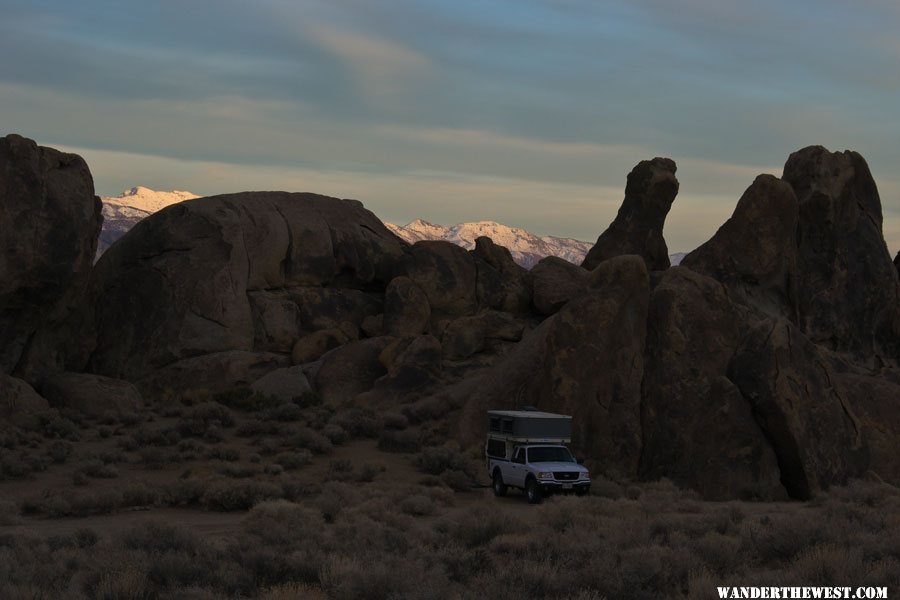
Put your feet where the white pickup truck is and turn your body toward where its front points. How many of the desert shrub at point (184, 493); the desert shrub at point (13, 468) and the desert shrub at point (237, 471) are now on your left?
0

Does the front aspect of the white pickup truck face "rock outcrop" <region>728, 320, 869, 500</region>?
no

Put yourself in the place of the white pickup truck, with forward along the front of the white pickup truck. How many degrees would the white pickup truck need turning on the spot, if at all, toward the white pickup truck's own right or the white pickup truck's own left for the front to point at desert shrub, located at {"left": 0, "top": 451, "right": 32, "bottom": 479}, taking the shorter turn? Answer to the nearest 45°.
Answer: approximately 135° to the white pickup truck's own right

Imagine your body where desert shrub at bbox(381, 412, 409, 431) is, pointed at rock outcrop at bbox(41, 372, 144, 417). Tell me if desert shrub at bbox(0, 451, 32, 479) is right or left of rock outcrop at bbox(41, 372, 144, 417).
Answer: left

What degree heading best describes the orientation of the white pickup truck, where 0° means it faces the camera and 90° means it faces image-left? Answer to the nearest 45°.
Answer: approximately 315°

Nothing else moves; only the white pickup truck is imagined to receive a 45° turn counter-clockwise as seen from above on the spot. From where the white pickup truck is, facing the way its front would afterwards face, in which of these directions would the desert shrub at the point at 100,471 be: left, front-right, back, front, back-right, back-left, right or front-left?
back

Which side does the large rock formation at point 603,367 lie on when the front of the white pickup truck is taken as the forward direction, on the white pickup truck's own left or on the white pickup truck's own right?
on the white pickup truck's own left

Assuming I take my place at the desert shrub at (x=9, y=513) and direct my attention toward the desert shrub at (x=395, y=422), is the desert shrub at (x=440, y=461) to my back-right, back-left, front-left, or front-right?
front-right

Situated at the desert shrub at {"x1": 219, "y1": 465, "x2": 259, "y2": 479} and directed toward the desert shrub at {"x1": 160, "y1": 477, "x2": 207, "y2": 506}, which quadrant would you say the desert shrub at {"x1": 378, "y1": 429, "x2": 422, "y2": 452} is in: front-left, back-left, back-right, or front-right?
back-left

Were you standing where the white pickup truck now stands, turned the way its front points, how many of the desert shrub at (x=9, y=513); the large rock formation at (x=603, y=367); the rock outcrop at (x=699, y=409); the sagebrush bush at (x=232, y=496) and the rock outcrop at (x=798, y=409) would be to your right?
2

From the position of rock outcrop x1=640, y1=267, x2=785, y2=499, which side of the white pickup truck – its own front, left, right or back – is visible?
left

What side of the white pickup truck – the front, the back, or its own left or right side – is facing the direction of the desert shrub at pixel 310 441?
back

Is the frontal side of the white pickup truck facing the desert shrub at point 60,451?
no

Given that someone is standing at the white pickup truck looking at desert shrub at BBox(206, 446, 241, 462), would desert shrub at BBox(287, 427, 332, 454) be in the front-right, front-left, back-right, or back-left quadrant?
front-right

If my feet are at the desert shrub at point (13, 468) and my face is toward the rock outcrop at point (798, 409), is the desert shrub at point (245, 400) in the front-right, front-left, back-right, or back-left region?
front-left

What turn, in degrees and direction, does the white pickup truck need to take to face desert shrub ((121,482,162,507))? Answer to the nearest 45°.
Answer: approximately 90° to its right
